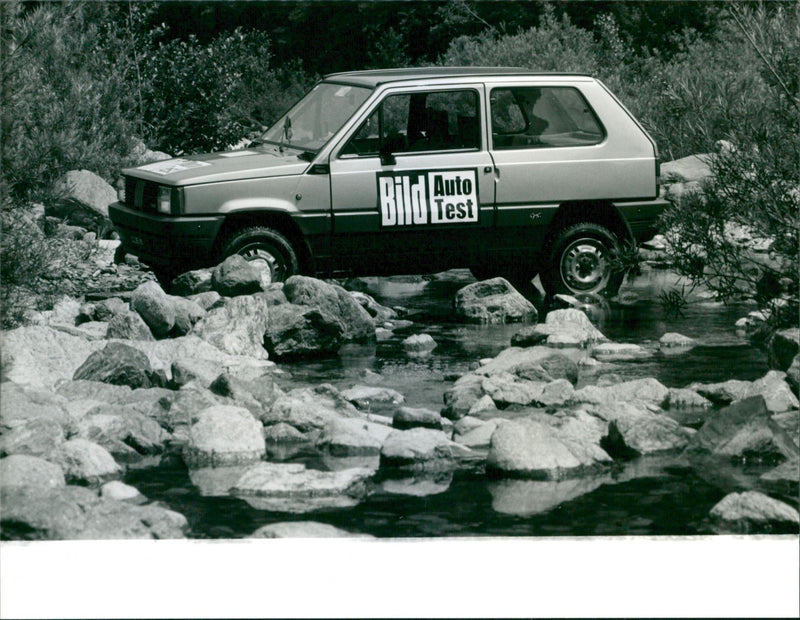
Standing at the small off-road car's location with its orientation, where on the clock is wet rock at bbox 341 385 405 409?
The wet rock is roughly at 9 o'clock from the small off-road car.

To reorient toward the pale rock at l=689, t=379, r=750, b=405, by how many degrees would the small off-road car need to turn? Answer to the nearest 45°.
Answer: approximately 135° to its left

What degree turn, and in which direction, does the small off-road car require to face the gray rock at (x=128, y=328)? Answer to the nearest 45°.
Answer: approximately 45° to its left

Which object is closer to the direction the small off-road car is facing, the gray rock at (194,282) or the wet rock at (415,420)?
the gray rock

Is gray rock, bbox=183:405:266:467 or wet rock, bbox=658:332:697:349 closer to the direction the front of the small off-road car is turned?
the gray rock

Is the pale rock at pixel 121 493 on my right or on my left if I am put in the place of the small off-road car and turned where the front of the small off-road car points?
on my left

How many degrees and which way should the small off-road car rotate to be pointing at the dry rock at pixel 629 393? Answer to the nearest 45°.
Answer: approximately 90° to its left

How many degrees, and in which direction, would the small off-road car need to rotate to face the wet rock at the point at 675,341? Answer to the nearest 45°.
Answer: approximately 135° to its left

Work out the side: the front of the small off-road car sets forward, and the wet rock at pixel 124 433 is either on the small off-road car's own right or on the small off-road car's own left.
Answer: on the small off-road car's own left

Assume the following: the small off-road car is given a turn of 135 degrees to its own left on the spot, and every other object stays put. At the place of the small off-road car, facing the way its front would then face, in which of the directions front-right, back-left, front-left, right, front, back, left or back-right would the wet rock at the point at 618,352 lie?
front

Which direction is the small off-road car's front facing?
to the viewer's left

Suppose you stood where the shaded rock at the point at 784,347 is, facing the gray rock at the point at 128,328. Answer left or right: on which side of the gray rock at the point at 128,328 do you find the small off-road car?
right

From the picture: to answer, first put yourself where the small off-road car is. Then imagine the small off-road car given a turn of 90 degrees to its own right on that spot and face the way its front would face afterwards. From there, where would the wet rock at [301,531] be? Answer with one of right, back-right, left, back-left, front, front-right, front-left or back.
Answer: back

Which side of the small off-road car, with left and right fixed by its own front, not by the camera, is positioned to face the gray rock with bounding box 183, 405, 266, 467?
left

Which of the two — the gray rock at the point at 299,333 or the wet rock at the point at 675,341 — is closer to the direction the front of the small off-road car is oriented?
the gray rock

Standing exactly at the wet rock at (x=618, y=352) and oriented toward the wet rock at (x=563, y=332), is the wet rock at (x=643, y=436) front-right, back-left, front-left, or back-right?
back-left

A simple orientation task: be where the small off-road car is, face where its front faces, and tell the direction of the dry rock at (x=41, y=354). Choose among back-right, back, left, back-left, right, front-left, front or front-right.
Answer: front-left

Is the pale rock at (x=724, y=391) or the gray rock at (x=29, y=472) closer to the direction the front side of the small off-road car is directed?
the gray rock
